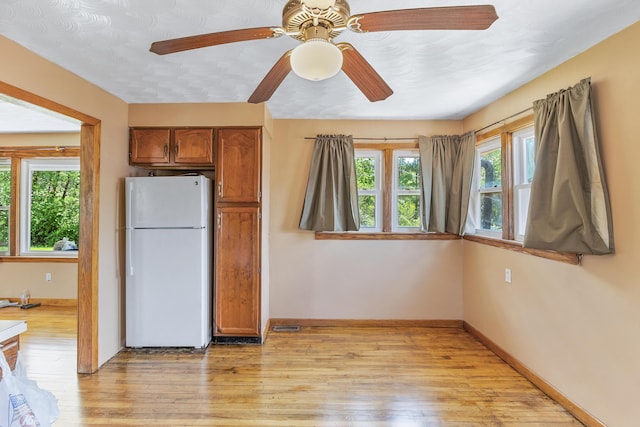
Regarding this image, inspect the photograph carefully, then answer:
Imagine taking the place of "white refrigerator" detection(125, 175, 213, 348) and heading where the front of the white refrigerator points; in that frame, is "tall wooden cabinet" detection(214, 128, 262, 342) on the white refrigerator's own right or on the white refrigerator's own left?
on the white refrigerator's own left

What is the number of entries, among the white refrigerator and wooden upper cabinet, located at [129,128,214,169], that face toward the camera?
2

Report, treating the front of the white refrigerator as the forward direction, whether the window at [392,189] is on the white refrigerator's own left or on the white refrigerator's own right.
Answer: on the white refrigerator's own left

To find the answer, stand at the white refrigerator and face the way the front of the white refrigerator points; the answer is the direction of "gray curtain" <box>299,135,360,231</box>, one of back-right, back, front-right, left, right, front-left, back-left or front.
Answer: left

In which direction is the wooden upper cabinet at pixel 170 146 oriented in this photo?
toward the camera

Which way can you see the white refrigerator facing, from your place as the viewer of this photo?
facing the viewer

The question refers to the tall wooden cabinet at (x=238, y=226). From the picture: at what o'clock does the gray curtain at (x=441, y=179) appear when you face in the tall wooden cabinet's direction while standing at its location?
The gray curtain is roughly at 9 o'clock from the tall wooden cabinet.

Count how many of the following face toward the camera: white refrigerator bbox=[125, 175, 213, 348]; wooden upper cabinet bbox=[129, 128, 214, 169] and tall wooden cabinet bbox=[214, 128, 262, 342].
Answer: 3

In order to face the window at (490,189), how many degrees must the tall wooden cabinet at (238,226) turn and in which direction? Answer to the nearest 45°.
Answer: approximately 90° to its left

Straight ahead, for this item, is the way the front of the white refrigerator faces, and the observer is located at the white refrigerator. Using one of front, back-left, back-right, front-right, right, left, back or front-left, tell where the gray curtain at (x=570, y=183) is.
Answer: front-left

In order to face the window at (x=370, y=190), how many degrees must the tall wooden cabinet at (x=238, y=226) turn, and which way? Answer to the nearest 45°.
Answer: approximately 90° to its left

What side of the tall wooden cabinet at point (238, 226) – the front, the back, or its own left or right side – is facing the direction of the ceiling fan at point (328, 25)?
front

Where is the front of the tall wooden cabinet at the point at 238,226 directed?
toward the camera

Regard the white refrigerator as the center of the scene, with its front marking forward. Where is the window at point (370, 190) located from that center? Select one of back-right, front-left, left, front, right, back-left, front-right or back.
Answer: left

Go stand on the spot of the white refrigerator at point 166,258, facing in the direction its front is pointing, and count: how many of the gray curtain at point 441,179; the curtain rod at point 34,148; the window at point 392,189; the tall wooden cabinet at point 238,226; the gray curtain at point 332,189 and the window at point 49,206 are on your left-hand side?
4

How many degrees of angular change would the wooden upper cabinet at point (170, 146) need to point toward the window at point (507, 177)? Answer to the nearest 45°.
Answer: approximately 45° to its left
